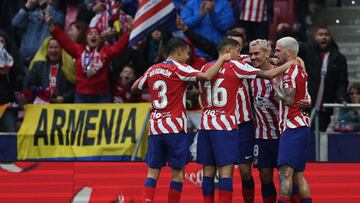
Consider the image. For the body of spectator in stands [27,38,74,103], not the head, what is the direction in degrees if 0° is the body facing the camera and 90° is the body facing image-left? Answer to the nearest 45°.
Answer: approximately 0°

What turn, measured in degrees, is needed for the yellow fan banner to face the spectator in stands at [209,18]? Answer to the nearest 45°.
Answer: approximately 90° to its left

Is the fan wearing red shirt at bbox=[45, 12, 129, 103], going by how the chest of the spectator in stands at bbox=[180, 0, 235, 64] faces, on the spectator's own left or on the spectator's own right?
on the spectator's own right

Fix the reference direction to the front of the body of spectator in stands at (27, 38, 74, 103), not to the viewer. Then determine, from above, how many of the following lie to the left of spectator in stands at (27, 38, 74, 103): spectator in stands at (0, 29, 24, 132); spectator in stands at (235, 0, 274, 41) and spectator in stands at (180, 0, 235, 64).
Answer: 2

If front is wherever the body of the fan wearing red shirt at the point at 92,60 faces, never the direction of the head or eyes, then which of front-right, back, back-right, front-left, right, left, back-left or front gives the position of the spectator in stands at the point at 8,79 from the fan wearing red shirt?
right

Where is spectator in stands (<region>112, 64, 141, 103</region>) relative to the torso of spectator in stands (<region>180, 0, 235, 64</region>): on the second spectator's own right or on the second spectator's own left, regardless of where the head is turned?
on the second spectator's own right

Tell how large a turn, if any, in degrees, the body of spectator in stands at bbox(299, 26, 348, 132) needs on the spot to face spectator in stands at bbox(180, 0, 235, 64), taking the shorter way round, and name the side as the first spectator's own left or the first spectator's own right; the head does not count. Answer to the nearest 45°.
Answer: approximately 90° to the first spectator's own right

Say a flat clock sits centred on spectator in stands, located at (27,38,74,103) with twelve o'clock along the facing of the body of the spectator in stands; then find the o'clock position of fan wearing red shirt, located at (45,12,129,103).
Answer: The fan wearing red shirt is roughly at 10 o'clock from the spectator in stands.
